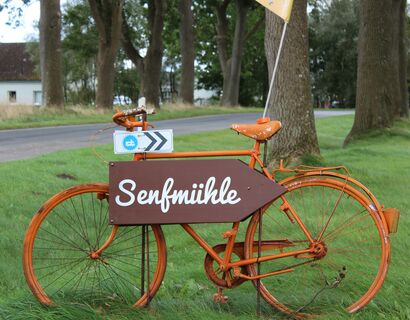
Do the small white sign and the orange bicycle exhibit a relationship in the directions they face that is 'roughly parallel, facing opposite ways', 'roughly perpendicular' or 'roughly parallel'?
roughly perpendicular

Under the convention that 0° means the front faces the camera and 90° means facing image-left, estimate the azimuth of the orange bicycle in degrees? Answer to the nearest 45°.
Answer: approximately 90°

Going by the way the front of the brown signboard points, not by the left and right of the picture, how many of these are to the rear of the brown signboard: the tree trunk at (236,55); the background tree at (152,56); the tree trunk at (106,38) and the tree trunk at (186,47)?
4

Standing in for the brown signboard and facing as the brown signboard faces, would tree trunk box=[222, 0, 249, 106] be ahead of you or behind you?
behind

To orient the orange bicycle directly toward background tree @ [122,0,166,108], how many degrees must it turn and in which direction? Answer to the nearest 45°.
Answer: approximately 90° to its right

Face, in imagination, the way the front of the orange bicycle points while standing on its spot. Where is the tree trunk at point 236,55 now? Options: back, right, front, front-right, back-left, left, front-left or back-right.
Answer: right

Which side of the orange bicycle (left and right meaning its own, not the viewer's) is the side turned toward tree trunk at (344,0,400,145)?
right

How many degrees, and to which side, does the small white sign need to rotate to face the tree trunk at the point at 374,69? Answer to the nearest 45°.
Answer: approximately 135° to its left

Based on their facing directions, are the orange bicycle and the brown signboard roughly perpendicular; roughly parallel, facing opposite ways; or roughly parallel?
roughly perpendicular

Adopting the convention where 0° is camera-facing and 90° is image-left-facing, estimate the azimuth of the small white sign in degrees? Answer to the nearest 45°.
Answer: approximately 0°

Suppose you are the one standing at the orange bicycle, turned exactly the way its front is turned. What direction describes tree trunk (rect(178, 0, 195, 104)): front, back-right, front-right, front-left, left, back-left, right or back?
right
